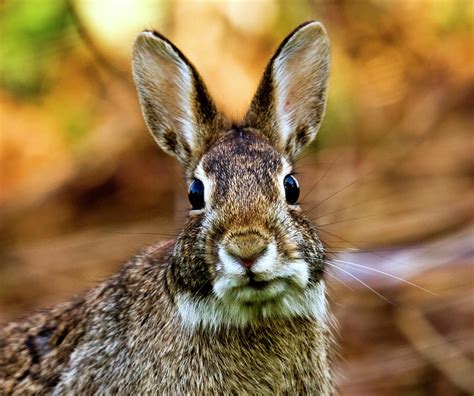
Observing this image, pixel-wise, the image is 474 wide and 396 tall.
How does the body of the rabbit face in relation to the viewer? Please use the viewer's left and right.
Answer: facing the viewer and to the right of the viewer
